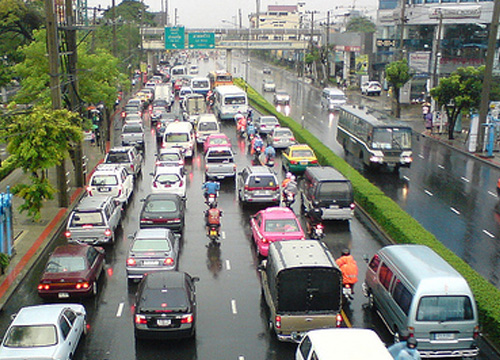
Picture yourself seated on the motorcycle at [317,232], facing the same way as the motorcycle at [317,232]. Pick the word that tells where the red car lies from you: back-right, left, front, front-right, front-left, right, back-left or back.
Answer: back-left

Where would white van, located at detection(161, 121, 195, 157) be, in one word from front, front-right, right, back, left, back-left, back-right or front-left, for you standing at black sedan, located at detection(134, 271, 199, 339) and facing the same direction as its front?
front

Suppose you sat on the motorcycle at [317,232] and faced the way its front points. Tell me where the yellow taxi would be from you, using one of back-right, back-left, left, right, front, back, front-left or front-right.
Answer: front

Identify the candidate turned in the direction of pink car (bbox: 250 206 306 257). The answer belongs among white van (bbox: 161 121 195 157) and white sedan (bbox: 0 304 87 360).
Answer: the white sedan

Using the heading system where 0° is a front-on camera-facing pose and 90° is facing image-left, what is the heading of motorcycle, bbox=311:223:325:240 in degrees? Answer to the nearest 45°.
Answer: approximately 180°

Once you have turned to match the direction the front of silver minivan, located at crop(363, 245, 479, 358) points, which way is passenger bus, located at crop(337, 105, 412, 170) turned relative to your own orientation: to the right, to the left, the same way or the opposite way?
the opposite way

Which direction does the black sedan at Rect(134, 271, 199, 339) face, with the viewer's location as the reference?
facing away from the viewer

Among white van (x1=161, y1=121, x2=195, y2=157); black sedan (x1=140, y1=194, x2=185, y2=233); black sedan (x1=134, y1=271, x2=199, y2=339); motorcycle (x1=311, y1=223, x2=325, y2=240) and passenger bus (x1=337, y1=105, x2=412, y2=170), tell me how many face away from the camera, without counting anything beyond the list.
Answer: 4

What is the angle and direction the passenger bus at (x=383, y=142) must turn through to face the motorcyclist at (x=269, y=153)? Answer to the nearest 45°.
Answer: approximately 135° to its right

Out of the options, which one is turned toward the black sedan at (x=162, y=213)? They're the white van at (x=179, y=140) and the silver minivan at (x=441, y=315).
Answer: the silver minivan

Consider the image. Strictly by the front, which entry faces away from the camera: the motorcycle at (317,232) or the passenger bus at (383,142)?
the motorcycle

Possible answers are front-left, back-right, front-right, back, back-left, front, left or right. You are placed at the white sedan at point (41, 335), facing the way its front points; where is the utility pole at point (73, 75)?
front-left

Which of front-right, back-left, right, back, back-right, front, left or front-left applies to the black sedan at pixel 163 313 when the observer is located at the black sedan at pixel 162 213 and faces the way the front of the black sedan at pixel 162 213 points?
back

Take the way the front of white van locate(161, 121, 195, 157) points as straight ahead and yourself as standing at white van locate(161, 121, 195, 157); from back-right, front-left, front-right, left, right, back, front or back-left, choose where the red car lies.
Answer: back

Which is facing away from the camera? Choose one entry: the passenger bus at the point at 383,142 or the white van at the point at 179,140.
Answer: the white van

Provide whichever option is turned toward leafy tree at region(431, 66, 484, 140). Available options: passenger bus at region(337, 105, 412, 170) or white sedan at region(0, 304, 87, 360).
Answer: the white sedan

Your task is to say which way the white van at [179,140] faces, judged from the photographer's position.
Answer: facing away from the viewer

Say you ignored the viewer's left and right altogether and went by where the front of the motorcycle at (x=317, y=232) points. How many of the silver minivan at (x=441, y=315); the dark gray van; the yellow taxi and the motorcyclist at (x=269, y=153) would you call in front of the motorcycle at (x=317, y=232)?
3

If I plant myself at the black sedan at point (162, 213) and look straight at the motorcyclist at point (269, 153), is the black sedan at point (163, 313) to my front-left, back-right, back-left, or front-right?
back-right

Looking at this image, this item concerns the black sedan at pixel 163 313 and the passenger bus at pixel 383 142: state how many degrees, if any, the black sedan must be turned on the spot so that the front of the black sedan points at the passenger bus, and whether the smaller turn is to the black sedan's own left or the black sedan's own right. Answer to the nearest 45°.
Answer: approximately 45° to the black sedan's own right

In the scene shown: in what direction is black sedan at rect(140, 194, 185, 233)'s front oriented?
away from the camera
